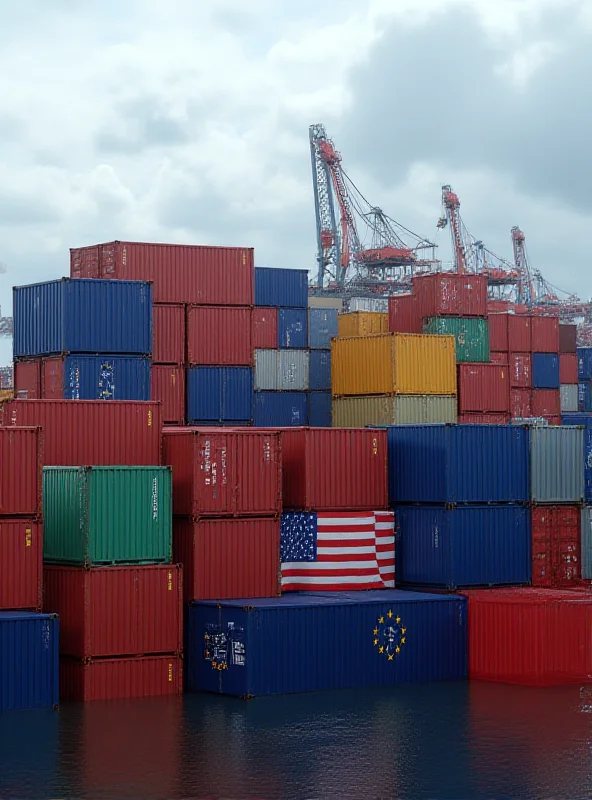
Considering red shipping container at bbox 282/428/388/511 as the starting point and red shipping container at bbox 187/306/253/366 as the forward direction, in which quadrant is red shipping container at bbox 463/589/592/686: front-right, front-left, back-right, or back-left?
back-right

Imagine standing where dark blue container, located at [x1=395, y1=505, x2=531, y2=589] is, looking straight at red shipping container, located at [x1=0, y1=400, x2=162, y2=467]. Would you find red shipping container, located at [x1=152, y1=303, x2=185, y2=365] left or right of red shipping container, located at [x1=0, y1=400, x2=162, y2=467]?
right
